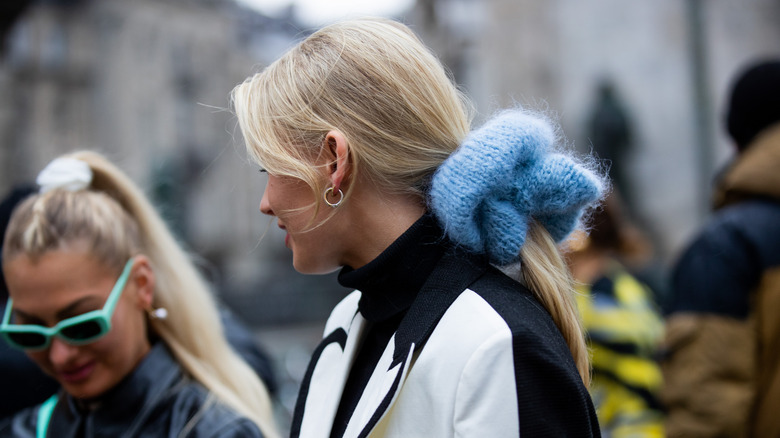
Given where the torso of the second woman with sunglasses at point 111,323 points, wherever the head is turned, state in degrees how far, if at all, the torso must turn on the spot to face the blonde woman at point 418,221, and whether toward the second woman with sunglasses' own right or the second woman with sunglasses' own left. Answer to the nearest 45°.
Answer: approximately 90° to the second woman with sunglasses' own left

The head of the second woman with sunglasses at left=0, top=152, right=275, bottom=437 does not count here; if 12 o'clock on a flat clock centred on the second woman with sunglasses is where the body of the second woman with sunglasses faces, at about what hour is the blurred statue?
The blurred statue is roughly at 6 o'clock from the second woman with sunglasses.

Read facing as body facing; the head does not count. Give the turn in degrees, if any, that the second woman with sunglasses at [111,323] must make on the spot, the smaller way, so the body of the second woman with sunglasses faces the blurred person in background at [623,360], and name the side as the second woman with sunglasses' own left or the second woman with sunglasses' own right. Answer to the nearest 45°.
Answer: approximately 135° to the second woman with sunglasses' own left

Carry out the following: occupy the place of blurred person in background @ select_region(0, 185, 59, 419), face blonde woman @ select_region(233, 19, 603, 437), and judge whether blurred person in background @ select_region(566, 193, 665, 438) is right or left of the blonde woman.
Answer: left

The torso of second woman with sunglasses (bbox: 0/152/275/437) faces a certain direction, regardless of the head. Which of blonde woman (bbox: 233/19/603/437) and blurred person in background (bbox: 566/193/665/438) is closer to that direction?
the blonde woman

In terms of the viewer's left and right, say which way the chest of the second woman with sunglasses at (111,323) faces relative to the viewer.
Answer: facing the viewer and to the left of the viewer
